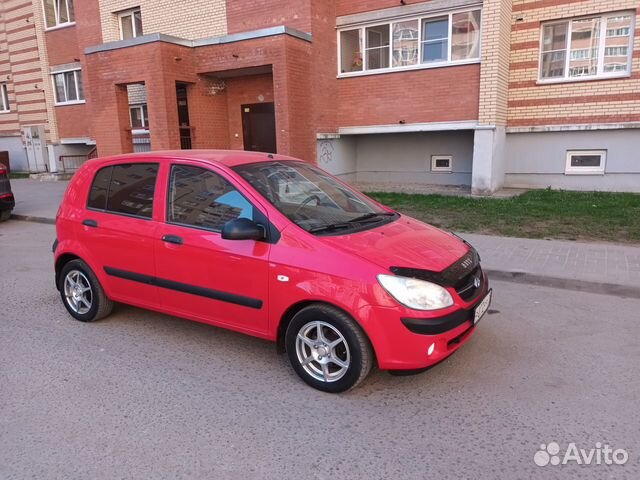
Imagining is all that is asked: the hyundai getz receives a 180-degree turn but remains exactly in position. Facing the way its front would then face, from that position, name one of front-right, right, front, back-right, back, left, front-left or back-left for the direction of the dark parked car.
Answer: front

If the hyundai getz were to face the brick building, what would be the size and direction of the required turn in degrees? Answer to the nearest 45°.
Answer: approximately 135° to its left
